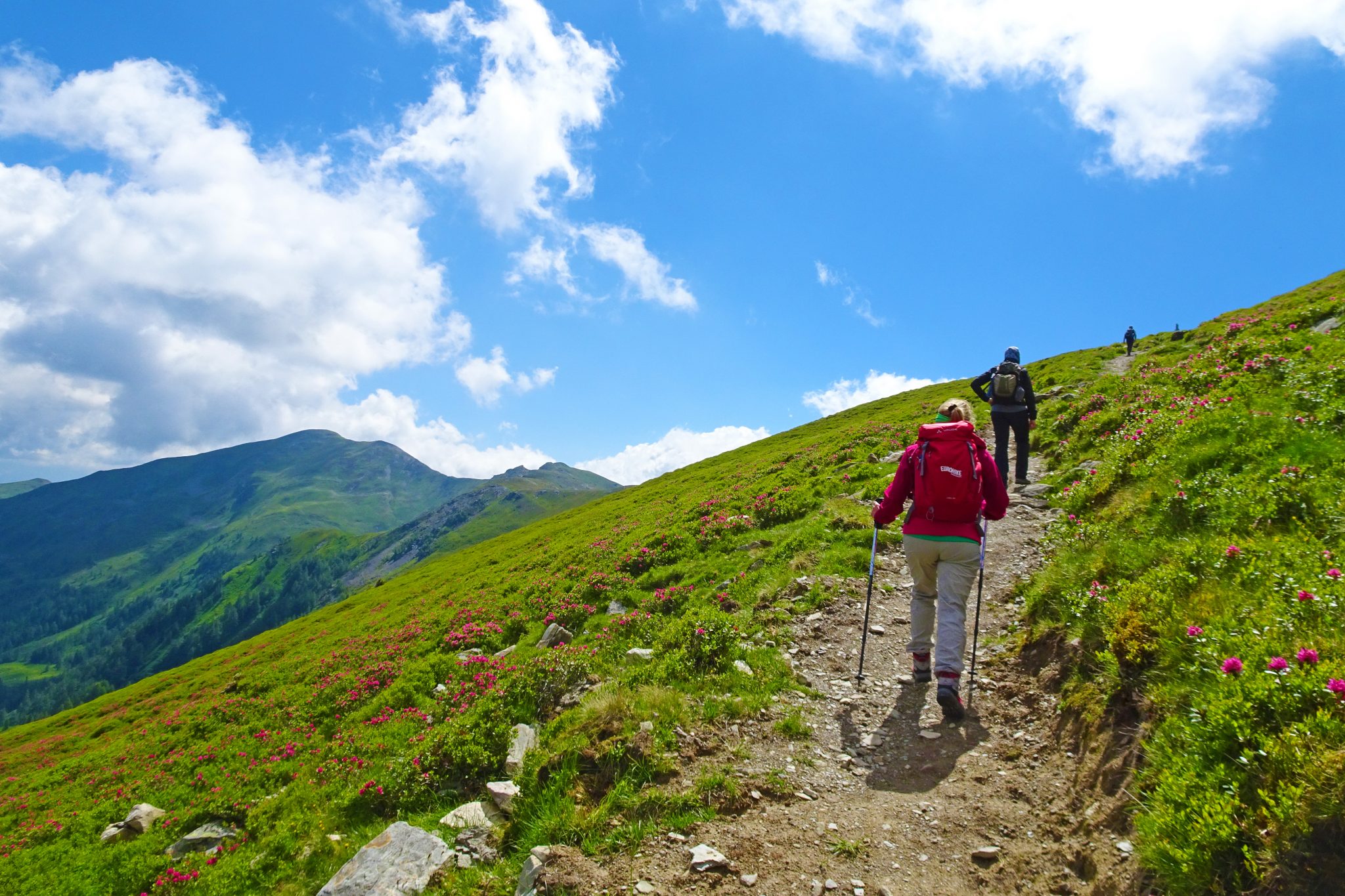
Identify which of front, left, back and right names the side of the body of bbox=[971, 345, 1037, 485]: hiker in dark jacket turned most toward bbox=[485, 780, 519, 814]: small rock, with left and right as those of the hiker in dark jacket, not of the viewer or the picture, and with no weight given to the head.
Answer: back

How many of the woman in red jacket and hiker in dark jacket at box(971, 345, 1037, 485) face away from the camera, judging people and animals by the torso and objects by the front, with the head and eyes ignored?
2

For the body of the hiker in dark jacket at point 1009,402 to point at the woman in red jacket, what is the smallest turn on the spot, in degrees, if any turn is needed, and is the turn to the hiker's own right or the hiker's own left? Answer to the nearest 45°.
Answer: approximately 180°

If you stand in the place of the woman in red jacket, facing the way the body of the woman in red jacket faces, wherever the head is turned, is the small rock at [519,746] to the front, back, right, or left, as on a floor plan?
left

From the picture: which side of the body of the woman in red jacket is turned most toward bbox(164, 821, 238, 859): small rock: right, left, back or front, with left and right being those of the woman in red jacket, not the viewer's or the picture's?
left

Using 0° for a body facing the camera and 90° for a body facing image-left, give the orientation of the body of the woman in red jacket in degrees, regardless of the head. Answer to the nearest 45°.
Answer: approximately 180°

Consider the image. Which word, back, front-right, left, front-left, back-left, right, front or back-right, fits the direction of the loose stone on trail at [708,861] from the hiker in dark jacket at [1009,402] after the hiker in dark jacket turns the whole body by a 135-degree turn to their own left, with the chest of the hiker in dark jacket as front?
front-left

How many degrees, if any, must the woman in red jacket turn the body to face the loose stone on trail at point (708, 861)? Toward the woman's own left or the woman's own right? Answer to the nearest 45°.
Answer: approximately 135° to the woman's own left

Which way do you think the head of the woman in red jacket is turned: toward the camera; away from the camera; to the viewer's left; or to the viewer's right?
away from the camera

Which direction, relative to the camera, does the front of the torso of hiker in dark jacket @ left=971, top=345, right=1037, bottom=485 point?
away from the camera
